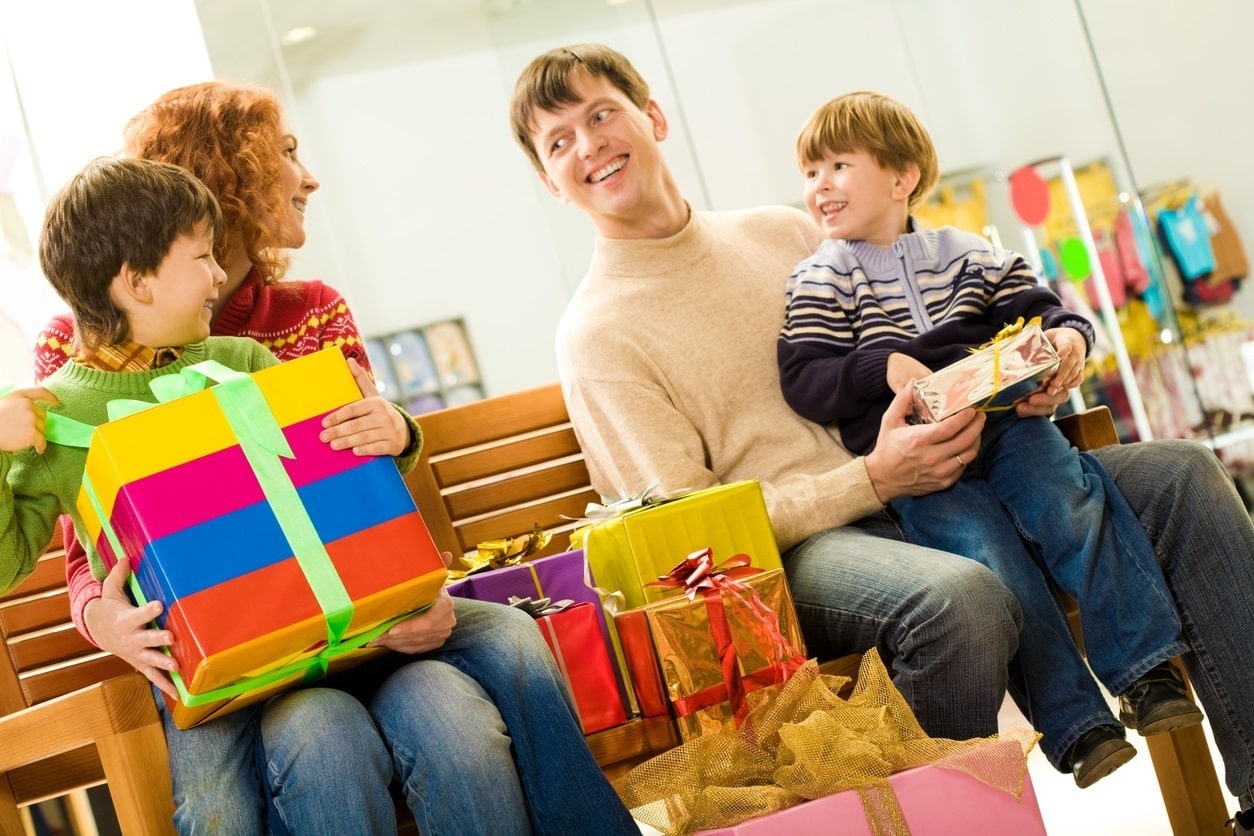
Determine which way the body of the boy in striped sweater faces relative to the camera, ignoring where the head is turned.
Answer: toward the camera

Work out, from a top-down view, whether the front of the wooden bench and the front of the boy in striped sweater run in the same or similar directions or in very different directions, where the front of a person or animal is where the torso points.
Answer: same or similar directions

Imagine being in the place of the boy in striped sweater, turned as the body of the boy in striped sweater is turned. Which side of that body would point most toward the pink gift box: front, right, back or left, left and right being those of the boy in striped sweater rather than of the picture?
front

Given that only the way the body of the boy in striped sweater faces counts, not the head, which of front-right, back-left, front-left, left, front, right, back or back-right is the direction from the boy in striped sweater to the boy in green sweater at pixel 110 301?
front-right

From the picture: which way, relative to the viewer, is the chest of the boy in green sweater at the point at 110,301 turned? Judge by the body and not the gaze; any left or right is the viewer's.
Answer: facing the viewer and to the right of the viewer

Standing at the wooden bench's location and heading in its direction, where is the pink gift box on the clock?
The pink gift box is roughly at 11 o'clock from the wooden bench.

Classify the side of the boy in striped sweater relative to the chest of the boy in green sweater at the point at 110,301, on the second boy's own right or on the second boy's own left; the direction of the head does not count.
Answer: on the second boy's own left

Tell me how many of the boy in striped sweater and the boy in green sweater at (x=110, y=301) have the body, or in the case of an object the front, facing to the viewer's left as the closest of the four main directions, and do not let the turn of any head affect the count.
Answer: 0

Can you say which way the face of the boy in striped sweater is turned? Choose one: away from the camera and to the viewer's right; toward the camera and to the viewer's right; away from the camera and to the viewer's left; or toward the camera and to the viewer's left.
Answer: toward the camera and to the viewer's left

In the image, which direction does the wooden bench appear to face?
toward the camera

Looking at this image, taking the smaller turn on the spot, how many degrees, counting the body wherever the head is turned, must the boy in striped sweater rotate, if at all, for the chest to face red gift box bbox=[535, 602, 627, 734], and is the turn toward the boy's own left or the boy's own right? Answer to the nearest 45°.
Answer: approximately 45° to the boy's own right
